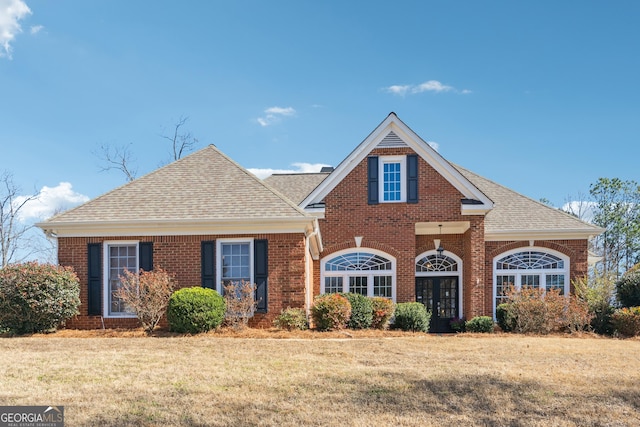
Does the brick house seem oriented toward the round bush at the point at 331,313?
yes

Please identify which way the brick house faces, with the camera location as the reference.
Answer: facing the viewer

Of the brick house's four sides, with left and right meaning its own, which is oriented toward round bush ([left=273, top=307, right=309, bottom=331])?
front

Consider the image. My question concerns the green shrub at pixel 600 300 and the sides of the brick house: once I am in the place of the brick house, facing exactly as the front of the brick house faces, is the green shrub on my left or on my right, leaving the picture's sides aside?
on my left

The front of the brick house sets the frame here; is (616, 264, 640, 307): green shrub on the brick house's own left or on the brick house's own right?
on the brick house's own left

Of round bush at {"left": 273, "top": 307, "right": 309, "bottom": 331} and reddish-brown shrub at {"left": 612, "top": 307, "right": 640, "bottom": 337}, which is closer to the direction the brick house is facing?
the round bush
